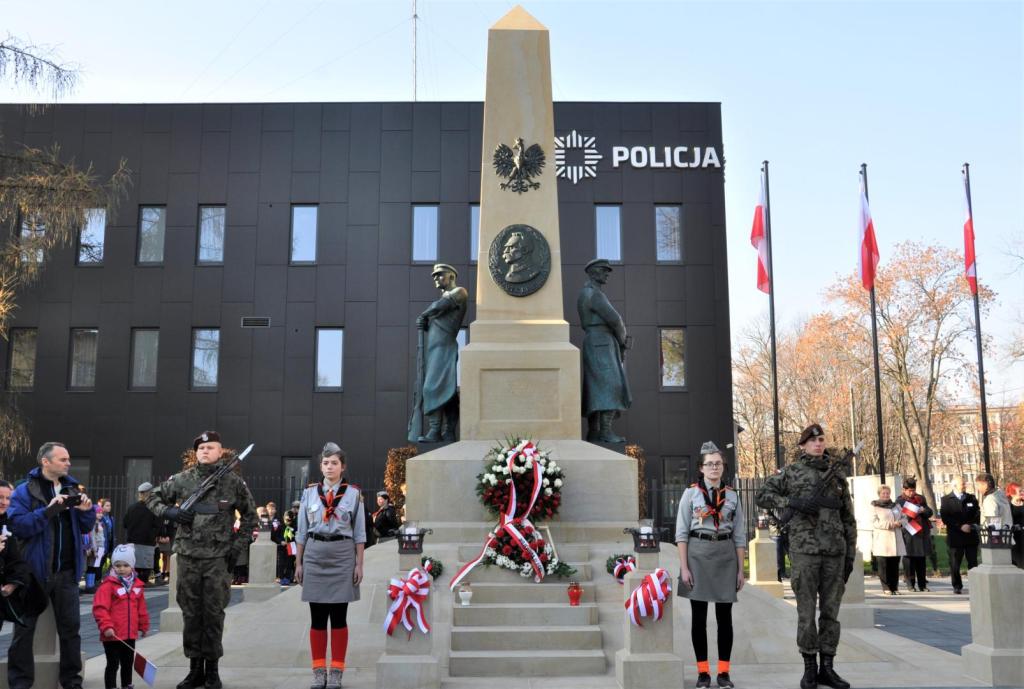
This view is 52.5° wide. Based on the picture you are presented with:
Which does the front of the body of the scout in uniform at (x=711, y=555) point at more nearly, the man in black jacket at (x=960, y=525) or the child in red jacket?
the child in red jacket

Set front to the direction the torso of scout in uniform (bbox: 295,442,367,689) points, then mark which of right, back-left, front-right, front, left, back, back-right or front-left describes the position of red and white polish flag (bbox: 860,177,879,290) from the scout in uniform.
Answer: back-left

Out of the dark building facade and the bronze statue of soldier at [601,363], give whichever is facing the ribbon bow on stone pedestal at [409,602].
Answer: the dark building facade

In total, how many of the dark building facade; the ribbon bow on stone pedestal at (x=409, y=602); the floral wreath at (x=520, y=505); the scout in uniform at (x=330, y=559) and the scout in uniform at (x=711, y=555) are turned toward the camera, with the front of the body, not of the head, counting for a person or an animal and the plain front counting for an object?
5

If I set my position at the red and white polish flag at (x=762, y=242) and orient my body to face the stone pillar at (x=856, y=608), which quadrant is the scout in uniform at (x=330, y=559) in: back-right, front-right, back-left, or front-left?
front-right

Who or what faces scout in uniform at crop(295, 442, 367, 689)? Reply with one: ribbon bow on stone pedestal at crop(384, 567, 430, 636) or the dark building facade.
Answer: the dark building facade

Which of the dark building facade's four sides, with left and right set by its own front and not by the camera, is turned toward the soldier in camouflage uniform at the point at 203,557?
front

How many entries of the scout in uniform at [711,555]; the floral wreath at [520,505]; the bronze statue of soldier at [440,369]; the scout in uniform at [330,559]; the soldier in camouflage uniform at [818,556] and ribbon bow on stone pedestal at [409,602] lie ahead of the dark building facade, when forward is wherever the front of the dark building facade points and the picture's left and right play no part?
6

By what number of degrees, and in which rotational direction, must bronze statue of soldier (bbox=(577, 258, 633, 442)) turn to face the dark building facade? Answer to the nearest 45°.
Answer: approximately 135° to its left

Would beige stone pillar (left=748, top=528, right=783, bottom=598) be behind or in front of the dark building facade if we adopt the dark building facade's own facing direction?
in front

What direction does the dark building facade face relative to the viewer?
toward the camera

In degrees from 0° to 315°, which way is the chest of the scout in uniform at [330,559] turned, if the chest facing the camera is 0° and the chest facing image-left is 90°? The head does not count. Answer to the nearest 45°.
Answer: approximately 0°

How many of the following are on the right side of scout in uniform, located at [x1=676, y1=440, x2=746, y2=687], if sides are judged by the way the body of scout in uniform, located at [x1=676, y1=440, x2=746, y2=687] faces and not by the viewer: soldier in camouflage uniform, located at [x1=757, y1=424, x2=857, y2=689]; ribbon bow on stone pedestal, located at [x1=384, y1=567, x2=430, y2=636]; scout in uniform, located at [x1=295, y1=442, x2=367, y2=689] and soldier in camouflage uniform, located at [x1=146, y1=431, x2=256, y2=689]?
3
